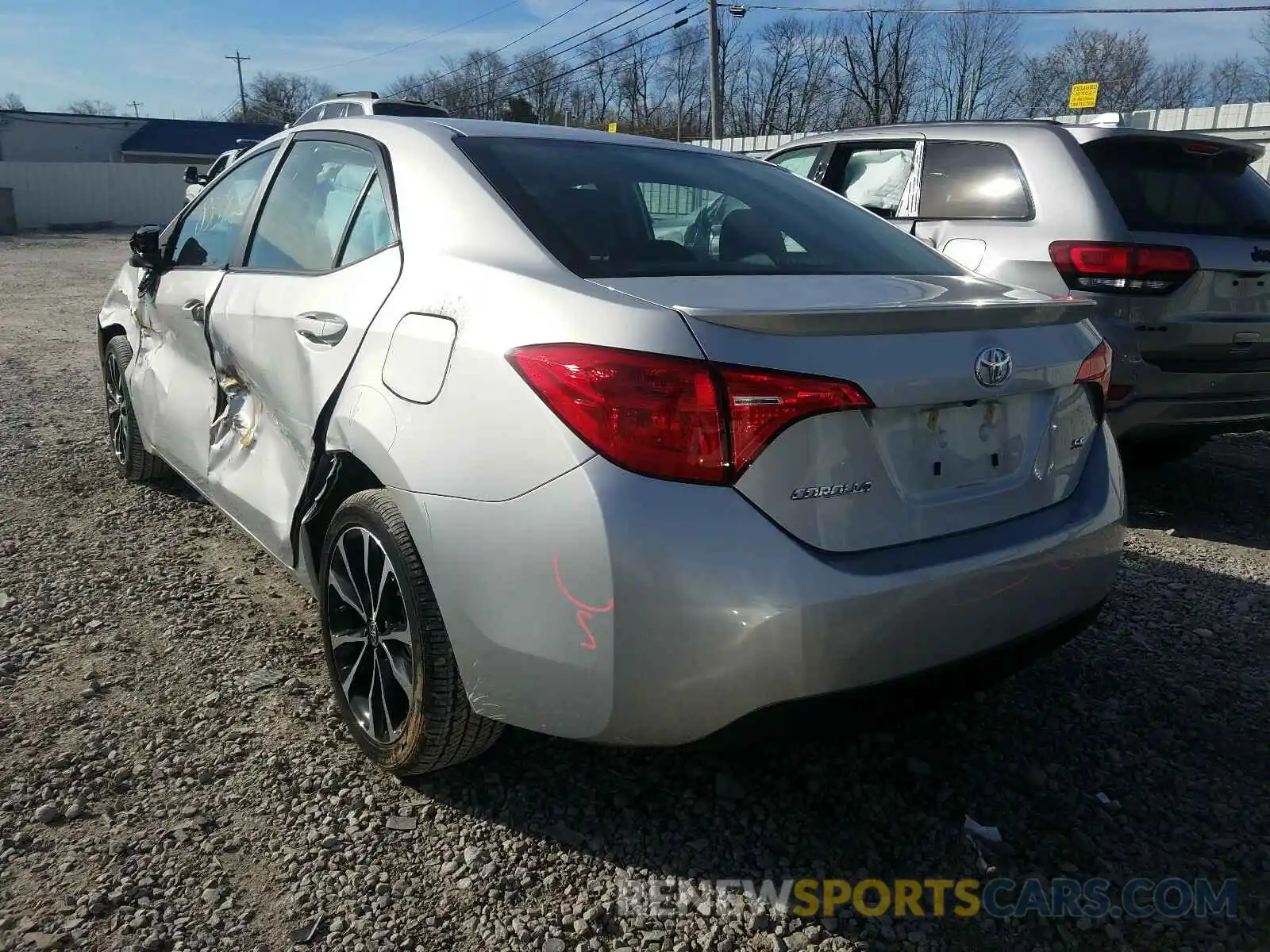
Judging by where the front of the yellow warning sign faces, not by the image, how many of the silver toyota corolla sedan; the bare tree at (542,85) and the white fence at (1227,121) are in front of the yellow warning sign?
1

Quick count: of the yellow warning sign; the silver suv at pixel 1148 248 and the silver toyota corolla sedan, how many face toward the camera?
1

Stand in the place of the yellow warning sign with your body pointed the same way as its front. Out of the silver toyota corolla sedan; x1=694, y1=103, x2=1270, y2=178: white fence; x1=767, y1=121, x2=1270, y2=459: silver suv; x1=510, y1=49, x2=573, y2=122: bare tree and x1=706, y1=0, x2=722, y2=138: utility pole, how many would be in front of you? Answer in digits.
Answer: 2

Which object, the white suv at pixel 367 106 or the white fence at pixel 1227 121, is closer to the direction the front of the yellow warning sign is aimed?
the white suv

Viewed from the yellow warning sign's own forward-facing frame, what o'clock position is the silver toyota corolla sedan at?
The silver toyota corolla sedan is roughly at 12 o'clock from the yellow warning sign.

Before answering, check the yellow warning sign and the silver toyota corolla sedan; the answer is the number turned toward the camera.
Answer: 1

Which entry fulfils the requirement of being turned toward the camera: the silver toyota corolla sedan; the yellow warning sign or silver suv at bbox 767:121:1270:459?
the yellow warning sign

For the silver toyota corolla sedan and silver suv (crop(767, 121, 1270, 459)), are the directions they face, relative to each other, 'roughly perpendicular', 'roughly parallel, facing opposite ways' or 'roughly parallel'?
roughly parallel

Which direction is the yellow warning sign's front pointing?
toward the camera

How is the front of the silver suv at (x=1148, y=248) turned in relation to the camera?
facing away from the viewer and to the left of the viewer

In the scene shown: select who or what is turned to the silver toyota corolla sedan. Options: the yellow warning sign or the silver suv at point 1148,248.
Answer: the yellow warning sign

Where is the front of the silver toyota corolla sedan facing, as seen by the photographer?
facing away from the viewer and to the left of the viewer

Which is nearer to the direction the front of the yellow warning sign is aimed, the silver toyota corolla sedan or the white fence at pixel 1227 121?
the silver toyota corolla sedan

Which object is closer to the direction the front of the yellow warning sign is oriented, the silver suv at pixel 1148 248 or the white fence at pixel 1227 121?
the silver suv

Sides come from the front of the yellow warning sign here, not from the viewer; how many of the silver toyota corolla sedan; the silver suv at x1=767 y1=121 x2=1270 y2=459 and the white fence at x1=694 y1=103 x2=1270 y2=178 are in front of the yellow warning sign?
2

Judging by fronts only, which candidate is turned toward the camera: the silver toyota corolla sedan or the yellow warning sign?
the yellow warning sign
